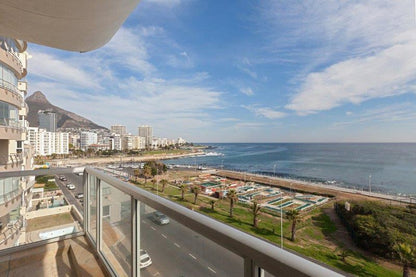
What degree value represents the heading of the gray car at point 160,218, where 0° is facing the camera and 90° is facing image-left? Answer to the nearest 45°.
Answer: approximately 315°

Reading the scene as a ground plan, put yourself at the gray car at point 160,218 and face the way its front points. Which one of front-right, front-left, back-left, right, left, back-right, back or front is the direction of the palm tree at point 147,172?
back-left

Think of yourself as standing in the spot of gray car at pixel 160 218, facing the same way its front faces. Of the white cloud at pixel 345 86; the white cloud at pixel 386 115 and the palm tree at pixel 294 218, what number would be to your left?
3
